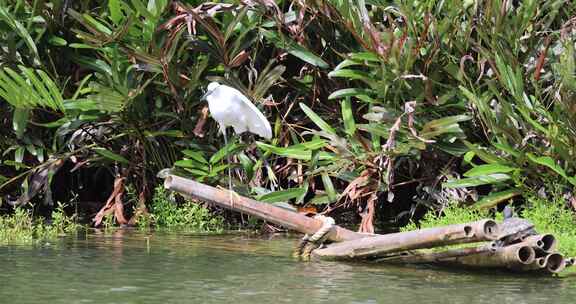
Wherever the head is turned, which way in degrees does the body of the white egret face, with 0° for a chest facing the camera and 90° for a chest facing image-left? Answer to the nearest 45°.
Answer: approximately 90°
